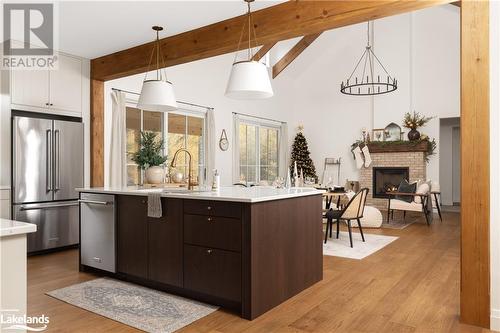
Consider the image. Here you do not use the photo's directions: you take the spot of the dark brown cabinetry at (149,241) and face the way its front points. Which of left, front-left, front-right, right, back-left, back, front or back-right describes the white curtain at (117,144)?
back-right

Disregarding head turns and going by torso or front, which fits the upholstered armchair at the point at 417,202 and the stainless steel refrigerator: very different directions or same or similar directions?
very different directions

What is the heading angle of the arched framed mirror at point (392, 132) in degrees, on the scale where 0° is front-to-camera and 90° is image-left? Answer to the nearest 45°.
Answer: approximately 0°

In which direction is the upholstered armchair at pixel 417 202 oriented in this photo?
to the viewer's left

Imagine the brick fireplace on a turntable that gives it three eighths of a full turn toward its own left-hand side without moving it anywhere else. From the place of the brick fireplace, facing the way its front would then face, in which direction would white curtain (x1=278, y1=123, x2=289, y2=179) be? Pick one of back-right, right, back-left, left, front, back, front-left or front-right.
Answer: back-left

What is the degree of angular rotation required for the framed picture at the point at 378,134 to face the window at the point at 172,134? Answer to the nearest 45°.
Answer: approximately 45° to its right

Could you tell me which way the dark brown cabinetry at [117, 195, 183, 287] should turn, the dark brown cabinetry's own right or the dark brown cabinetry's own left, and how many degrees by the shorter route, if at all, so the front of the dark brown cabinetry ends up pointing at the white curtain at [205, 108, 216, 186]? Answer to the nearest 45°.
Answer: approximately 135° to the dark brown cabinetry's own right

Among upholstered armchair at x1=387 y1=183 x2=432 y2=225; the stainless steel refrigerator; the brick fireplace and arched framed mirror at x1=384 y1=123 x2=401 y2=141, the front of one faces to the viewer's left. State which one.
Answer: the upholstered armchair

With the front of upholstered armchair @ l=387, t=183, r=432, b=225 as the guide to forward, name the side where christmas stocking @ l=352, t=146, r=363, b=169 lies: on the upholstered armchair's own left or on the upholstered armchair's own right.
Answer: on the upholstered armchair's own right

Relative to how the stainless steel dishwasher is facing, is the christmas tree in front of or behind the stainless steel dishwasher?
behind

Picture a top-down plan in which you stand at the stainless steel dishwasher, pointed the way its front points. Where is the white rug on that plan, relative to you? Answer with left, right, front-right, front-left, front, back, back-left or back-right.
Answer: back-left
